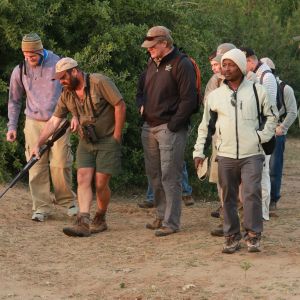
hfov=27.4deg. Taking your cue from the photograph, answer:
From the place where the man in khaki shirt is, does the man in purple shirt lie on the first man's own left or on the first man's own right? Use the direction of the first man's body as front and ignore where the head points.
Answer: on the first man's own right

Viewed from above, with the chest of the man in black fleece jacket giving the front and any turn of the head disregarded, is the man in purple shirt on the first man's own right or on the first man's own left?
on the first man's own right

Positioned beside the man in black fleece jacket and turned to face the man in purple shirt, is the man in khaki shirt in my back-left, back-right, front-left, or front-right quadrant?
front-left

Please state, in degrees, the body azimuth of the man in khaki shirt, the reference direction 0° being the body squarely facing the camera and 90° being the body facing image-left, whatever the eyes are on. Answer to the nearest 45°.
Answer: approximately 45°

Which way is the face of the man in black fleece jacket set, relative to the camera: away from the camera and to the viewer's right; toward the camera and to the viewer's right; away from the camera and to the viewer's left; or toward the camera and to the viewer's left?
toward the camera and to the viewer's left

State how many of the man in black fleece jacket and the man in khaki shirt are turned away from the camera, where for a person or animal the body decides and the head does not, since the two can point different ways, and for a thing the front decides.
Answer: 0

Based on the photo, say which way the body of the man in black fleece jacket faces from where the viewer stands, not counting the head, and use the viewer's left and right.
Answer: facing the viewer and to the left of the viewer

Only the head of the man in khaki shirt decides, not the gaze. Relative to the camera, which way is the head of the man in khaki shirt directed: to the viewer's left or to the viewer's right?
to the viewer's left

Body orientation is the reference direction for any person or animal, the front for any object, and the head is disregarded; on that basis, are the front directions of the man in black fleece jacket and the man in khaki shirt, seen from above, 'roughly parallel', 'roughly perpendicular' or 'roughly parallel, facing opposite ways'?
roughly parallel

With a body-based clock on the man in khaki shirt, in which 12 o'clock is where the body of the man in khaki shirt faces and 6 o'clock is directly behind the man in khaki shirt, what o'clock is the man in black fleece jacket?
The man in black fleece jacket is roughly at 8 o'clock from the man in khaki shirt.
